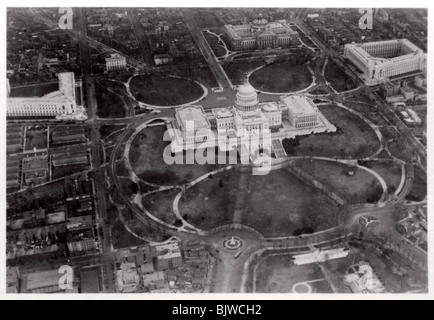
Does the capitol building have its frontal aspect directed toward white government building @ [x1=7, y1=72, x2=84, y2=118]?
no
